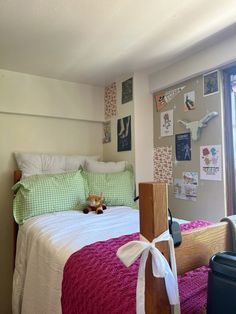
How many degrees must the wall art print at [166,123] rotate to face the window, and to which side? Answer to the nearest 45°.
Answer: approximately 90° to its left

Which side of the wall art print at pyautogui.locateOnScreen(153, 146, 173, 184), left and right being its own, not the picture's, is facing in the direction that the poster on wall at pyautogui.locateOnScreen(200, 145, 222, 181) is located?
left

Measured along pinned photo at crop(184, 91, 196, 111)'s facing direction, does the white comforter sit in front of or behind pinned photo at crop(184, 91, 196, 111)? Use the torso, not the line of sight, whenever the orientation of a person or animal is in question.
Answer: in front

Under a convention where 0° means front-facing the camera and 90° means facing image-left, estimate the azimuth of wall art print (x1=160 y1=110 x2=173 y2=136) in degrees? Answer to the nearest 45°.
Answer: approximately 45°

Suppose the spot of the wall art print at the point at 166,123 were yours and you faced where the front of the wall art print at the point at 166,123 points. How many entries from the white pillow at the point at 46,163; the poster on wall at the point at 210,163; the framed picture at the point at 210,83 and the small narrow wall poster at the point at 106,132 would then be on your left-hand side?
2

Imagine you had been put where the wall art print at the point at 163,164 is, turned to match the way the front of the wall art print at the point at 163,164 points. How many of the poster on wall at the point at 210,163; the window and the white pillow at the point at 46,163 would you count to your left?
2
